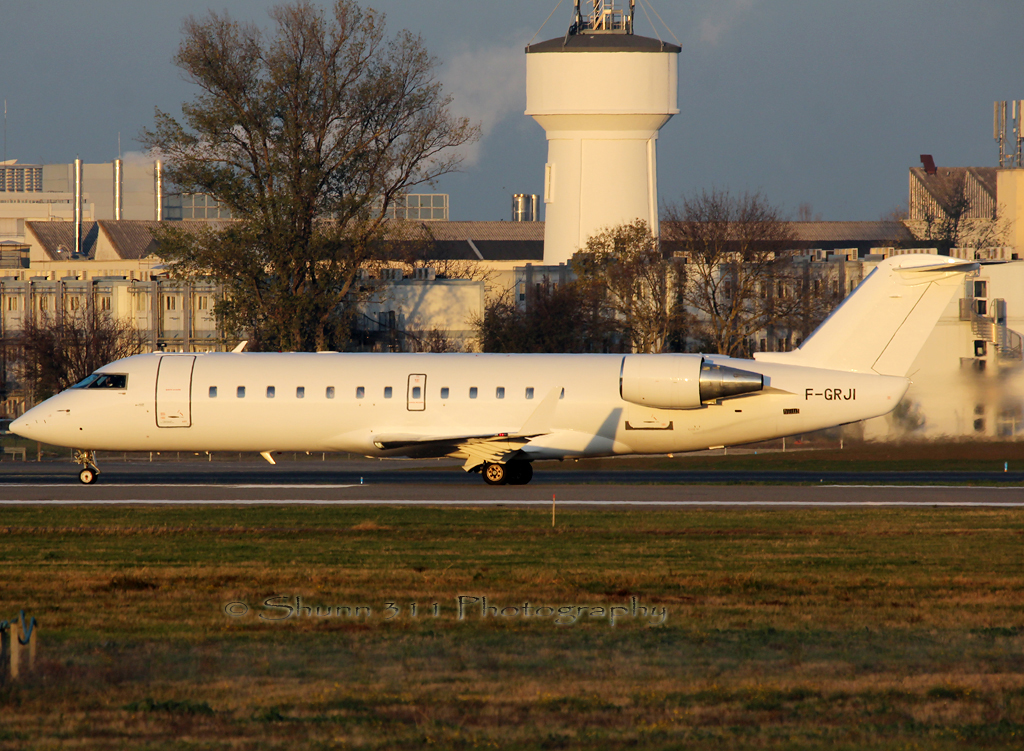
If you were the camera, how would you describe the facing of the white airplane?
facing to the left of the viewer
